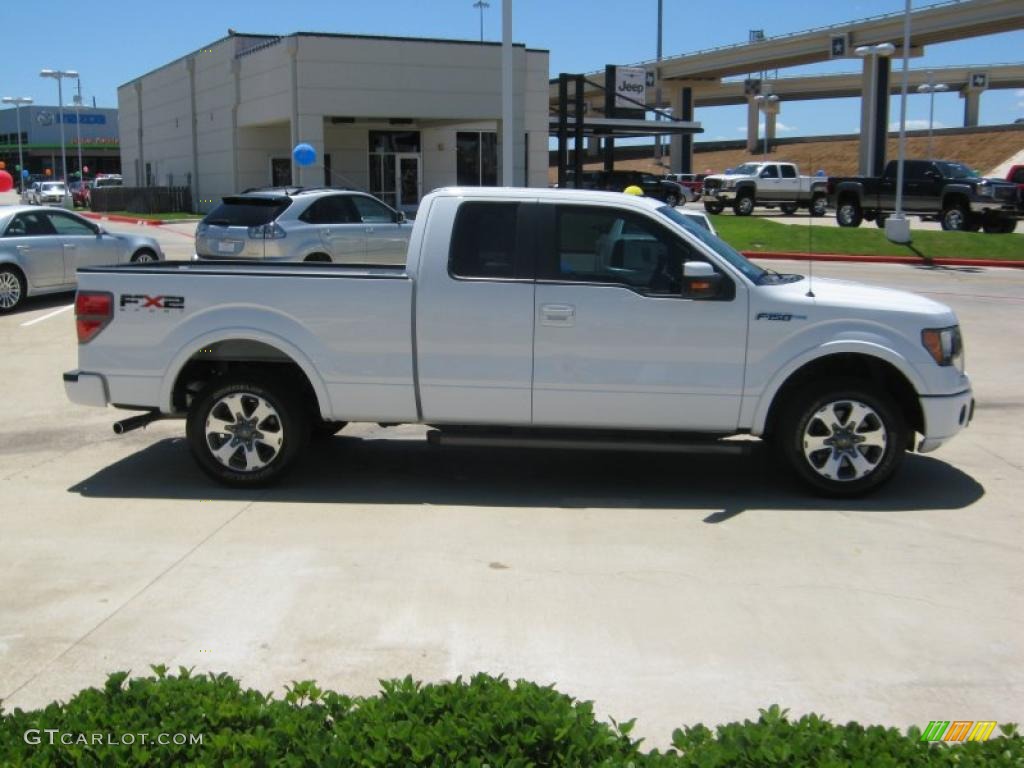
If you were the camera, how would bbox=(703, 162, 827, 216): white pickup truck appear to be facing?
facing the viewer and to the left of the viewer

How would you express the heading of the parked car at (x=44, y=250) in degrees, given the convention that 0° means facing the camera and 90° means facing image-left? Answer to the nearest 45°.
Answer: approximately 225°

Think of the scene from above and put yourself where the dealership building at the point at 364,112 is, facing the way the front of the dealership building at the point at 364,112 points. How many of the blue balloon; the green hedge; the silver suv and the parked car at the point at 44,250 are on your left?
0

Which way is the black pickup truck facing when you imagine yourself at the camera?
facing the viewer and to the right of the viewer

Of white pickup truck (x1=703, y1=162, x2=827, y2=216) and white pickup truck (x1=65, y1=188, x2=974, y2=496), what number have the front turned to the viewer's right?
1

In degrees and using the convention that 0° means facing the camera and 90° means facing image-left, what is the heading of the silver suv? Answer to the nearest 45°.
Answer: approximately 225°

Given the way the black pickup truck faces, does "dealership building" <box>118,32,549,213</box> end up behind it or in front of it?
behind

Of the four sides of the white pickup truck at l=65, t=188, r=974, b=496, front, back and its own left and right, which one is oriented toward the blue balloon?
left

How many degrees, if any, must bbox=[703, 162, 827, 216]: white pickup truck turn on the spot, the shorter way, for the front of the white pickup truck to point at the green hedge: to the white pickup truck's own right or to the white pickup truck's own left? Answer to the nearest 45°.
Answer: approximately 45° to the white pickup truck's own left

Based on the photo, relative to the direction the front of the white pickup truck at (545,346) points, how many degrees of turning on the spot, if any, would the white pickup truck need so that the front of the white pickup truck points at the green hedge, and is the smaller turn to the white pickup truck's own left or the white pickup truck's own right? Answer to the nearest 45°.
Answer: approximately 90° to the white pickup truck's own right

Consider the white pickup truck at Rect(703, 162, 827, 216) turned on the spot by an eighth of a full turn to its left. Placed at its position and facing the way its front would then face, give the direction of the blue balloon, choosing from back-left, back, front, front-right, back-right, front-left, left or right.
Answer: front-right

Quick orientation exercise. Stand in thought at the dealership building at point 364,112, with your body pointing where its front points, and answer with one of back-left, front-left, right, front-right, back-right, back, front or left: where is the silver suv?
front-right

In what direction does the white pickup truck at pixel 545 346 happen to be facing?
to the viewer's right

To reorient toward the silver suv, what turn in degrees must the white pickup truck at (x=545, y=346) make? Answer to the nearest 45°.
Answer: approximately 90° to its left

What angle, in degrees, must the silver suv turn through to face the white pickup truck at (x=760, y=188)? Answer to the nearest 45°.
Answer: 0° — it already faces it

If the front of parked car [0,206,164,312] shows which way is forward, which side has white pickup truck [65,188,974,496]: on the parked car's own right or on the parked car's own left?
on the parked car's own right

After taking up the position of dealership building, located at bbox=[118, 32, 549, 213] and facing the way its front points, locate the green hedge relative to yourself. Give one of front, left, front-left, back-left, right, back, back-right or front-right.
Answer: front-right
